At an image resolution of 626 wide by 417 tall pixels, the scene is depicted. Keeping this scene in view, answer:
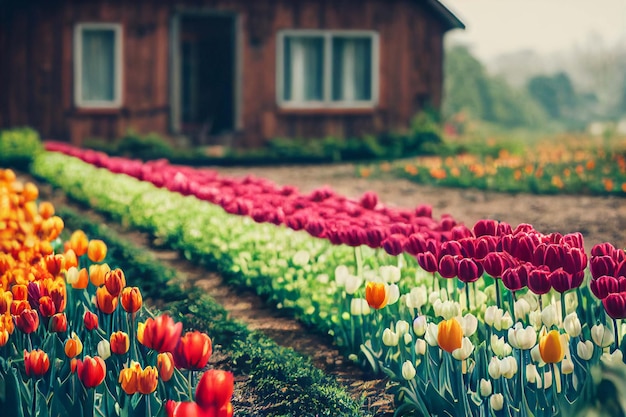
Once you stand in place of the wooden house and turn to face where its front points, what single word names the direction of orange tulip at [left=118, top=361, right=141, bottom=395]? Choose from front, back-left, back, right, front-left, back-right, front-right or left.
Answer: front

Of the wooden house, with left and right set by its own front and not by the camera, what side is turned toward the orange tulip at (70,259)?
front

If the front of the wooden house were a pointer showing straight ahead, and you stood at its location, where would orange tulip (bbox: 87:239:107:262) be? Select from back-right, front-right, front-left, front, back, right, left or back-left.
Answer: front

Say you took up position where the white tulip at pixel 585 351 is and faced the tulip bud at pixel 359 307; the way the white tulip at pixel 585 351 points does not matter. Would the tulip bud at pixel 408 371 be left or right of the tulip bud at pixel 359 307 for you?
left

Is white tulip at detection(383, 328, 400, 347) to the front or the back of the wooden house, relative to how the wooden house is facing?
to the front

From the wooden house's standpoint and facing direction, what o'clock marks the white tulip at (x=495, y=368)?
The white tulip is roughly at 12 o'clock from the wooden house.

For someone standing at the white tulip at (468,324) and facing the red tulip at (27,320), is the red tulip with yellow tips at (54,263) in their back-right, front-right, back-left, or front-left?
front-right

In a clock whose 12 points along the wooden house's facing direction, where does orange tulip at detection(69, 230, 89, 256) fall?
The orange tulip is roughly at 12 o'clock from the wooden house.

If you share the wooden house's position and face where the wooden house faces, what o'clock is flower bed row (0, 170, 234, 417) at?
The flower bed row is roughly at 12 o'clock from the wooden house.

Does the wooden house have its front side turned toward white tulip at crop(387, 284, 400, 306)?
yes

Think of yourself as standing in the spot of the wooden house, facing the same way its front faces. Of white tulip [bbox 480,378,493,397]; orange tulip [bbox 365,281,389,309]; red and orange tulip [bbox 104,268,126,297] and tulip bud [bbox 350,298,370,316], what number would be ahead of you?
4

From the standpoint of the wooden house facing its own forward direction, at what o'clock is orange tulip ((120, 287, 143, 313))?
The orange tulip is roughly at 12 o'clock from the wooden house.

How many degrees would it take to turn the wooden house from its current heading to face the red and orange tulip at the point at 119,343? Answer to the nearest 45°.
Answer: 0° — it already faces it

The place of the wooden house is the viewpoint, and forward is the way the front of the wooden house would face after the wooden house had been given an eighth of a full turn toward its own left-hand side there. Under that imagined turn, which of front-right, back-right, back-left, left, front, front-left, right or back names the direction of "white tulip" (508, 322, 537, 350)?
front-right

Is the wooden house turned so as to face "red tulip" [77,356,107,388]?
yes

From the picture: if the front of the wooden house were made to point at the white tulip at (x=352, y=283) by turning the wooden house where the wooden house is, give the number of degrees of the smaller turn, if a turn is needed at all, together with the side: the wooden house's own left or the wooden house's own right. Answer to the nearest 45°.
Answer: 0° — it already faces it

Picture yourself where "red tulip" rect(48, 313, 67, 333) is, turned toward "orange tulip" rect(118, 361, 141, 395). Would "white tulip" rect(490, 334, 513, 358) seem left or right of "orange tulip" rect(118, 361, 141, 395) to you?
left

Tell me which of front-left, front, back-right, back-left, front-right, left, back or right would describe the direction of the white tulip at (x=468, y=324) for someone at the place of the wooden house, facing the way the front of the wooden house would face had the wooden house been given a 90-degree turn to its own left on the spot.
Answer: right

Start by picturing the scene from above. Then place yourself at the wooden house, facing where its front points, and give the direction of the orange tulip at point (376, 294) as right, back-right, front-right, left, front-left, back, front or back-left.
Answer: front

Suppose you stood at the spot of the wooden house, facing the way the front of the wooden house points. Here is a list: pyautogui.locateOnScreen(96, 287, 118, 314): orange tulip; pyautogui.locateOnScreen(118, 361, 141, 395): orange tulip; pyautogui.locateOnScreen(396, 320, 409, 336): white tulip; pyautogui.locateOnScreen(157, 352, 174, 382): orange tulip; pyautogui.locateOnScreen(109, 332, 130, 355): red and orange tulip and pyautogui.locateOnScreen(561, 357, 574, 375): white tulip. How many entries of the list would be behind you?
0

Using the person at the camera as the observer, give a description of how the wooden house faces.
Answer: facing the viewer

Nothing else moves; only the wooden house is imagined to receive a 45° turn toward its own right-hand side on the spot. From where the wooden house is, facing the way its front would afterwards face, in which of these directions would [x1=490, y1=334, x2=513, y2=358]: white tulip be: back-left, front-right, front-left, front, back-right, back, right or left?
front-left

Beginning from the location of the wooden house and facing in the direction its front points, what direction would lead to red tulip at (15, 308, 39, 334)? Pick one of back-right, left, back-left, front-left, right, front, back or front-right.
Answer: front
